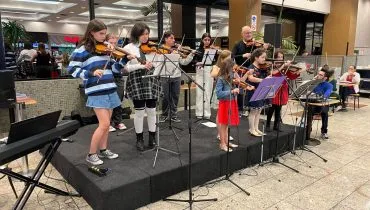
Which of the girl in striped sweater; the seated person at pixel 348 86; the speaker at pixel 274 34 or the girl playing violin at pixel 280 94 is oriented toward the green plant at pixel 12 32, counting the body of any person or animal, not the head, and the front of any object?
the seated person

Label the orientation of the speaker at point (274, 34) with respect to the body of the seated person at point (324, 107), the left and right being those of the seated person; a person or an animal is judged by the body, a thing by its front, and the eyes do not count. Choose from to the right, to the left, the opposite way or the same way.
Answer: to the left

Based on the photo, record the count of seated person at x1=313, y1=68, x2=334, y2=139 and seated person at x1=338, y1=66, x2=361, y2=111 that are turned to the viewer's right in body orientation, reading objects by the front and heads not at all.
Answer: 0

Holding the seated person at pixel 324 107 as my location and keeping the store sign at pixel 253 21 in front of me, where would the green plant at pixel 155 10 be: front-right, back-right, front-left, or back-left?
front-left

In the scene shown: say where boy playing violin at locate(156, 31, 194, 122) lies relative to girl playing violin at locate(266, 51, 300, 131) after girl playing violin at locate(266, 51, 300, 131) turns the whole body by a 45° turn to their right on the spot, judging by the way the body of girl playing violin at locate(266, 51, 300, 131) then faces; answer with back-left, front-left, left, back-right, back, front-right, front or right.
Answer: right

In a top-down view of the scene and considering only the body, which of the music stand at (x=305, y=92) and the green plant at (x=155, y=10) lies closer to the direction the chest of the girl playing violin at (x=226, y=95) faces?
the music stand

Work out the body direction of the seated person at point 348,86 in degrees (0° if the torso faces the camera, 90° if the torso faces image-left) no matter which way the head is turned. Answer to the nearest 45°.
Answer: approximately 45°

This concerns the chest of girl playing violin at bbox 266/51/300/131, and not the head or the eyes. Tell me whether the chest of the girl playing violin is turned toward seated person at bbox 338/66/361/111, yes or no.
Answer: no

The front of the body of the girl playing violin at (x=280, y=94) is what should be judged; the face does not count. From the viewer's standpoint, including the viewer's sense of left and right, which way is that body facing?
facing the viewer and to the right of the viewer

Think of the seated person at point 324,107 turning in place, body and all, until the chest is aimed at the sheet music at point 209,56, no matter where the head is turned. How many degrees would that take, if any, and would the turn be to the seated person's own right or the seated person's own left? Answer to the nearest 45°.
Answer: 0° — they already face it

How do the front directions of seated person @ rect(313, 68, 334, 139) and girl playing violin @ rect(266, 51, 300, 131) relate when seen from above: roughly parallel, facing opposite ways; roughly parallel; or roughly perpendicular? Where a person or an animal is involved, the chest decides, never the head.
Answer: roughly perpendicular

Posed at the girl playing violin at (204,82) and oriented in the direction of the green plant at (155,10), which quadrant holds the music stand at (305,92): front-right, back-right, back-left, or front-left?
back-right

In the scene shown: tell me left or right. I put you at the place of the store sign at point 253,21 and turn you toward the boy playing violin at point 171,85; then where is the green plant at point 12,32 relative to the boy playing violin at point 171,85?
right

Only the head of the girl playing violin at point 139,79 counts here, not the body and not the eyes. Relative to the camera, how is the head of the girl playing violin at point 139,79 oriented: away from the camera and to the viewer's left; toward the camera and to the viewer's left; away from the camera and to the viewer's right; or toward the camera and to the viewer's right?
toward the camera and to the viewer's right
